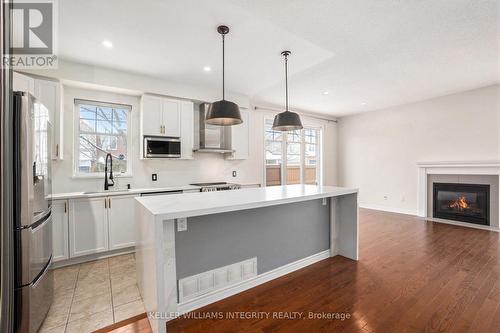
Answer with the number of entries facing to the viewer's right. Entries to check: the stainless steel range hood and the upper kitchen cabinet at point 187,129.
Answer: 0

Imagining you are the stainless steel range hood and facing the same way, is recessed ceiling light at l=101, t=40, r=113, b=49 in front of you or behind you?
in front

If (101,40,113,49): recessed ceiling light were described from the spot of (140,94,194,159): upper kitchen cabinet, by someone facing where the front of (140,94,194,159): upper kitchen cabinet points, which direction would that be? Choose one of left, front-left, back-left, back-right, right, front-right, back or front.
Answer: front-right

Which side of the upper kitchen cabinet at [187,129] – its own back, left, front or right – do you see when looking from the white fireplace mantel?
left

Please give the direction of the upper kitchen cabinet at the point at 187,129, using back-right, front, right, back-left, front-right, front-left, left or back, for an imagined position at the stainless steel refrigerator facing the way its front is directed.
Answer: front-left

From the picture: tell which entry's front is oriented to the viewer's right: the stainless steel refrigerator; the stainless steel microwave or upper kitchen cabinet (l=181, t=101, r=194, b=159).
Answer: the stainless steel refrigerator

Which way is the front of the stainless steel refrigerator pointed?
to the viewer's right

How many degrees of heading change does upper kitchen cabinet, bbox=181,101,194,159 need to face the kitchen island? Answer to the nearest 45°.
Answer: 0° — it already faces it

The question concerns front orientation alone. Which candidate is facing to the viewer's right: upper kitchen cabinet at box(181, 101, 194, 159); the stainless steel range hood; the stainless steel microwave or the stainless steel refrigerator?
the stainless steel refrigerator
